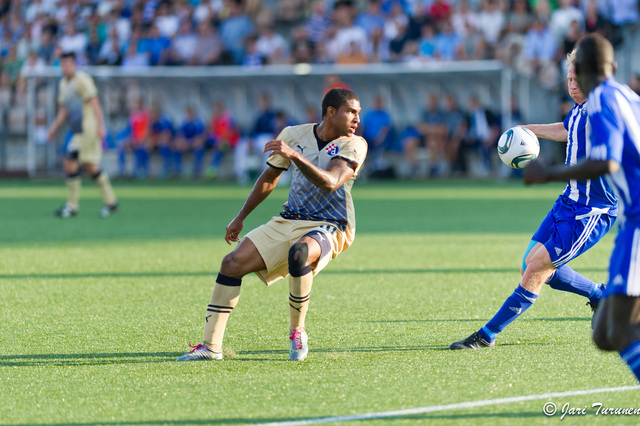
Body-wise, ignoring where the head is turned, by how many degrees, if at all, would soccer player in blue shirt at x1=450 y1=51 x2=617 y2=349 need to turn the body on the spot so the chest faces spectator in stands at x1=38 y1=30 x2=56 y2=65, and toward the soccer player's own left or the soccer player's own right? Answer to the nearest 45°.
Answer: approximately 90° to the soccer player's own right

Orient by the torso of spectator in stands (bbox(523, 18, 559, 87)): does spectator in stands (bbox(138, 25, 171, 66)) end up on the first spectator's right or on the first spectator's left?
on the first spectator's right

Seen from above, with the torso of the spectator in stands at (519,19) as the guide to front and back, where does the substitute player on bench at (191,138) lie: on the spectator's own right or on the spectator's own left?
on the spectator's own right

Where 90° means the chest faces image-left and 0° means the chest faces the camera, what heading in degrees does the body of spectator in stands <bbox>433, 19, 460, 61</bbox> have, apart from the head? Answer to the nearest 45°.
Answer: approximately 0°

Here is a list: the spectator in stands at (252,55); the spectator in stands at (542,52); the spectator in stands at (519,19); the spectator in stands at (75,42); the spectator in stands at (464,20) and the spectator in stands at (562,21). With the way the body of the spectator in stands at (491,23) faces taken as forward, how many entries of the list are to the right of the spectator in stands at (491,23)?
3

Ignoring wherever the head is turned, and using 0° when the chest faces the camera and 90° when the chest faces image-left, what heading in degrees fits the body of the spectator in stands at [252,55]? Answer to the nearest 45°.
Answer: approximately 0°
